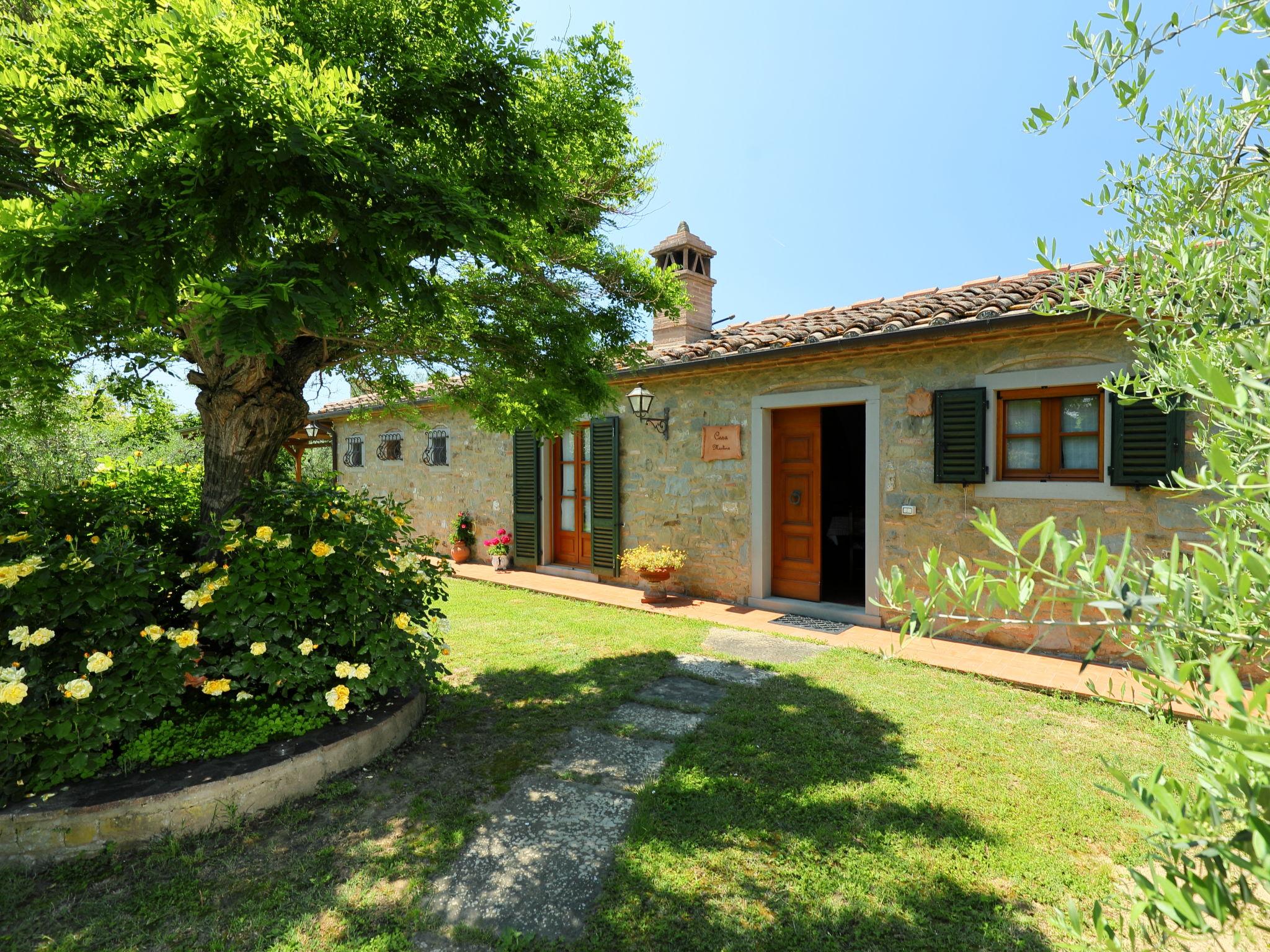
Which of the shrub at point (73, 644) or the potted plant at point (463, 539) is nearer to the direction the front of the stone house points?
the shrub

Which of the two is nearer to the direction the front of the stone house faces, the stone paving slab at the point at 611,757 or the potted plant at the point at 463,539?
the stone paving slab

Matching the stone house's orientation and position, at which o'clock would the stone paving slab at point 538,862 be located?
The stone paving slab is roughly at 11 o'clock from the stone house.

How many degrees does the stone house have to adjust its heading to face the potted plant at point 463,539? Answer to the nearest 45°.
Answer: approximately 90° to its right

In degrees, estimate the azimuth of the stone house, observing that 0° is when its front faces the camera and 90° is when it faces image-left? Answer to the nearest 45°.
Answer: approximately 45°

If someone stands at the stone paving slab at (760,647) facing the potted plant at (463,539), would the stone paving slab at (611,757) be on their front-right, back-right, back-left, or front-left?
back-left

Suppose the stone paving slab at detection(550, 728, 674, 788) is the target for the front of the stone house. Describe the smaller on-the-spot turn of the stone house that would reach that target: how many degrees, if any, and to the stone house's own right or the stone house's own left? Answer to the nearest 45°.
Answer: approximately 45° to the stone house's own left
